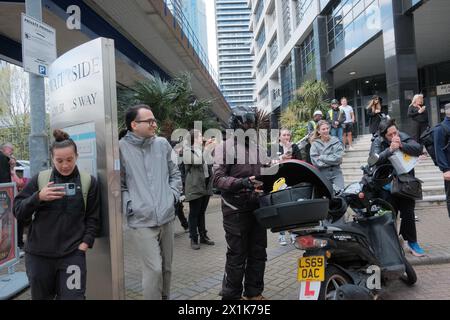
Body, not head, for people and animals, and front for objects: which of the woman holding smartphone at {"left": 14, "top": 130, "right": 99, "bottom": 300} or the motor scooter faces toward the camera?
the woman holding smartphone

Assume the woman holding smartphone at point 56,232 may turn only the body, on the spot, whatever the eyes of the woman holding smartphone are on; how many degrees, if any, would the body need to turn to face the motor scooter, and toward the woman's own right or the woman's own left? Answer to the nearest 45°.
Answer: approximately 90° to the woman's own left

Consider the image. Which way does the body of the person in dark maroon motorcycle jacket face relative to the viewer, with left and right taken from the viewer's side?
facing the viewer and to the right of the viewer

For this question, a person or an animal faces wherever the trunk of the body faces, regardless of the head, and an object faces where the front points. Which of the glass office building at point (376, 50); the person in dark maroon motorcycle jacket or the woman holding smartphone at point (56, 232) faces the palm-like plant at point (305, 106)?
the glass office building

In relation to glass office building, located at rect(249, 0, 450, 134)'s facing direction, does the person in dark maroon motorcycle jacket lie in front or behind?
in front

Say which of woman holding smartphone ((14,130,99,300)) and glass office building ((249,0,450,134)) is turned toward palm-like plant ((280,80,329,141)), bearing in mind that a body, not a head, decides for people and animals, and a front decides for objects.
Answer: the glass office building

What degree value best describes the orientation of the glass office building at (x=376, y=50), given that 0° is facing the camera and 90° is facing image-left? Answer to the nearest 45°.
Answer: approximately 45°

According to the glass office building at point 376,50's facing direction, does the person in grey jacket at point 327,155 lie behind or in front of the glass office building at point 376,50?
in front

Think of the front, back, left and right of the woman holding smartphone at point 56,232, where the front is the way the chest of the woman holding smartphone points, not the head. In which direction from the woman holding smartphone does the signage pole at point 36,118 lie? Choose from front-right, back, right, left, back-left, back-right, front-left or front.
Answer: back

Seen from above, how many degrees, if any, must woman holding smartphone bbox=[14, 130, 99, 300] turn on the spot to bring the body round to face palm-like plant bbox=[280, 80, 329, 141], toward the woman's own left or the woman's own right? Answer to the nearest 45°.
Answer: approximately 135° to the woman's own left

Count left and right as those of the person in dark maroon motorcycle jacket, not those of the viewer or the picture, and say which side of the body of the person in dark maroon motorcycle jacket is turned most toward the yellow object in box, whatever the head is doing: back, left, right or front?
front

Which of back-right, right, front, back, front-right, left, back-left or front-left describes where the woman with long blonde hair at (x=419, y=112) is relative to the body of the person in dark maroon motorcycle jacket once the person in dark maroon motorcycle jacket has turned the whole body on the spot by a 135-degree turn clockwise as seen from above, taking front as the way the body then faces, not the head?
back-right

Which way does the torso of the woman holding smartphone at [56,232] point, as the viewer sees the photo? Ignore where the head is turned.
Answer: toward the camera

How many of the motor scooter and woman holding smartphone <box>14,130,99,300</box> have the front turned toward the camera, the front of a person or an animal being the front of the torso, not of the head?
1

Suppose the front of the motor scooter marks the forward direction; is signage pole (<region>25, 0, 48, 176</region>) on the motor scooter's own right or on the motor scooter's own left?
on the motor scooter's own left

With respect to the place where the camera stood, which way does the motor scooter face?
facing away from the viewer and to the right of the viewer
